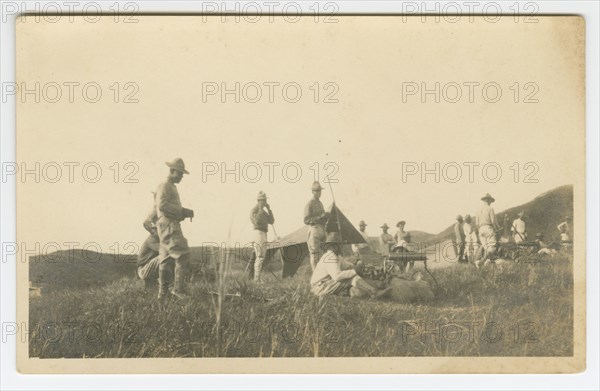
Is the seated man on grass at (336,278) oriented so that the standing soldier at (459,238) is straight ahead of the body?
yes

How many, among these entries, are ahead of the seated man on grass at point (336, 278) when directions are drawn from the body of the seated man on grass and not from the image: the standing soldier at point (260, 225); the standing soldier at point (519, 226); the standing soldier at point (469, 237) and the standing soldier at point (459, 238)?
3

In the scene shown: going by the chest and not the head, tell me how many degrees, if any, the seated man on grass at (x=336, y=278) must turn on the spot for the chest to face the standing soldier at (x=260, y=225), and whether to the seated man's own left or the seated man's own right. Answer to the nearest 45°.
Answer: approximately 180°

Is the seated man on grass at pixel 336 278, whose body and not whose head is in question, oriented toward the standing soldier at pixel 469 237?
yes

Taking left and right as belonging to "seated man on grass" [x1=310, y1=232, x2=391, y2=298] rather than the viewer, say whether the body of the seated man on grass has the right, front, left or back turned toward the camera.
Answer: right

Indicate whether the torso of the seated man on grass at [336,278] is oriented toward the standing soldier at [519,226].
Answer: yes
